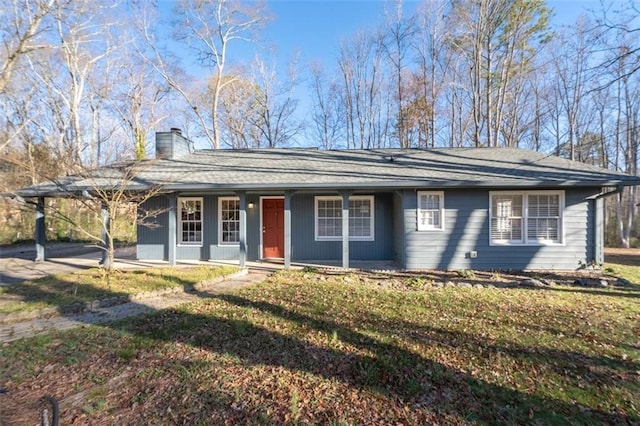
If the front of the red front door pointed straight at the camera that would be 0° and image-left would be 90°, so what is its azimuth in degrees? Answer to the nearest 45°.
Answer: approximately 0°

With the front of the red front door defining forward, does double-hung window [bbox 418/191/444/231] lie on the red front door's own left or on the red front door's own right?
on the red front door's own left

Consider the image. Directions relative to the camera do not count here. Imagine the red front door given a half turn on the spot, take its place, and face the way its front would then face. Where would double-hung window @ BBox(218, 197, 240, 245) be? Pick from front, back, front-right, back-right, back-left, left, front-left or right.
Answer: left

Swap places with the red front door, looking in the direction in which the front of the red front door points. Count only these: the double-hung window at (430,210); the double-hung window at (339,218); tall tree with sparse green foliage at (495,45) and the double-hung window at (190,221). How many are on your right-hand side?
1

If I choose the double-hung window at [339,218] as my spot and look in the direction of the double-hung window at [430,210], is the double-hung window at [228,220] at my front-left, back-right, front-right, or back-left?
back-right

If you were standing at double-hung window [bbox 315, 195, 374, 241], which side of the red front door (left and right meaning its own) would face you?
left

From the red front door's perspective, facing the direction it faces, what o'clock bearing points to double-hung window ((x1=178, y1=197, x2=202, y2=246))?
The double-hung window is roughly at 3 o'clock from the red front door.

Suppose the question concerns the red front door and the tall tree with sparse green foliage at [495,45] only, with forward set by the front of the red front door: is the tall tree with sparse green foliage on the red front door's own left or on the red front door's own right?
on the red front door's own left
